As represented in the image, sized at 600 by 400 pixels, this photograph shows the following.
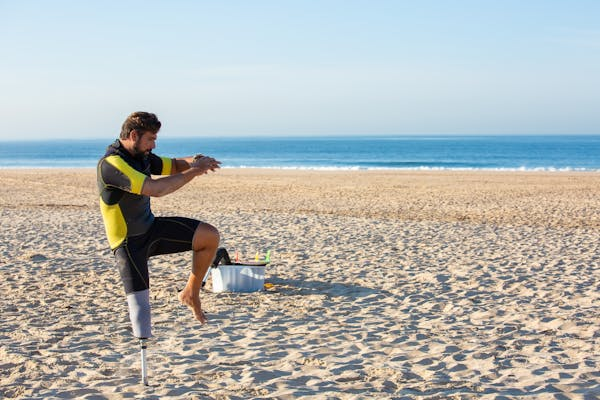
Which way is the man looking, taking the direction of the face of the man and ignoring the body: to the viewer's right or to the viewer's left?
to the viewer's right

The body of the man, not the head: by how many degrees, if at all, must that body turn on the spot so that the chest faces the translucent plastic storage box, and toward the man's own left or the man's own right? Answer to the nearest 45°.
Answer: approximately 90° to the man's own left

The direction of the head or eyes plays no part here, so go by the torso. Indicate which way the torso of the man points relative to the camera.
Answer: to the viewer's right
